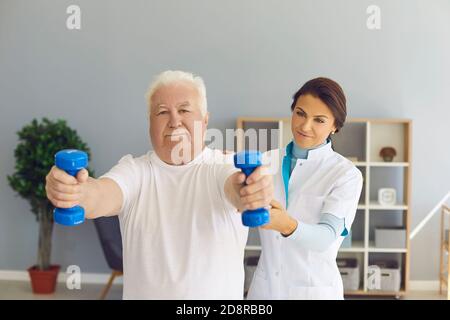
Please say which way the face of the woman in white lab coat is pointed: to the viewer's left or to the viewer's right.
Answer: to the viewer's left

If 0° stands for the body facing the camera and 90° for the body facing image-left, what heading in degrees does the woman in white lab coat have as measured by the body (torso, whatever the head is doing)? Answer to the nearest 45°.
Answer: approximately 45°

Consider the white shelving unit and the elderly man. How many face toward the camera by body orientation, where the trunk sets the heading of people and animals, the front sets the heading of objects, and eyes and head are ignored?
2

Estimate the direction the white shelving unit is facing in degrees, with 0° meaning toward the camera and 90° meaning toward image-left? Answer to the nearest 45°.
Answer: approximately 0°

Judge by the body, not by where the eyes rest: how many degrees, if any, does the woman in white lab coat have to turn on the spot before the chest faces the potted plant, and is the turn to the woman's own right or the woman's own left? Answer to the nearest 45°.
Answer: approximately 90° to the woman's own right

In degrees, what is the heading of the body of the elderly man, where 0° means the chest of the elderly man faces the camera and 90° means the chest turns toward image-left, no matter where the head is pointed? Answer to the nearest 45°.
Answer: approximately 0°
